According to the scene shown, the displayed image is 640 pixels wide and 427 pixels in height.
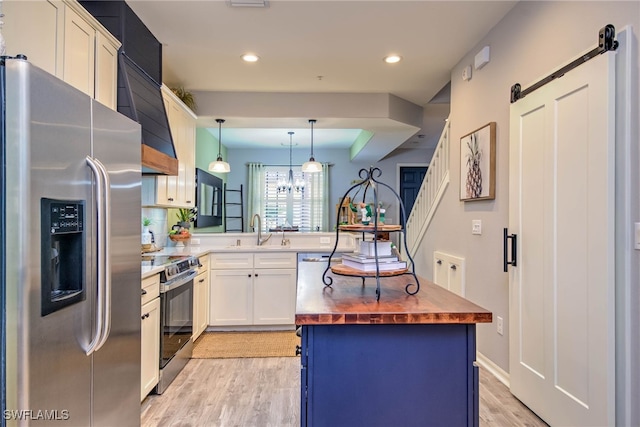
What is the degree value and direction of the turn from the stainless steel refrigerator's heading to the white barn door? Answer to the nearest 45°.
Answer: approximately 45° to its left

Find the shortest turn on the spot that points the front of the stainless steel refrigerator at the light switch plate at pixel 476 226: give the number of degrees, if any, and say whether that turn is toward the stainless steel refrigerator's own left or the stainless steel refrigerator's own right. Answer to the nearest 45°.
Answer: approximately 45° to the stainless steel refrigerator's own left

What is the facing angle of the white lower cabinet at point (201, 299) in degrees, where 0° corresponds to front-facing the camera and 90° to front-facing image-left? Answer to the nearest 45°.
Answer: approximately 270°

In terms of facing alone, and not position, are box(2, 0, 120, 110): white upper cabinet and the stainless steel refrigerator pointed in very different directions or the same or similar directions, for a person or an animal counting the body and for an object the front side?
same or similar directions

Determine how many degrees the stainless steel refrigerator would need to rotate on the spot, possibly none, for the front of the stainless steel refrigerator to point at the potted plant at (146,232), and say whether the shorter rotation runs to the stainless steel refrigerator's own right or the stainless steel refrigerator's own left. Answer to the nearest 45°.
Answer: approximately 135° to the stainless steel refrigerator's own left

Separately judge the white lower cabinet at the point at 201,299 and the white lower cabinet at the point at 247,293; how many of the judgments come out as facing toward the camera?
1

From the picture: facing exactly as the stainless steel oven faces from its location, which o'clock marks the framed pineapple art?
The framed pineapple art is roughly at 11 o'clock from the stainless steel oven.

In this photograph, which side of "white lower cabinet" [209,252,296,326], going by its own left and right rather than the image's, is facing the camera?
front

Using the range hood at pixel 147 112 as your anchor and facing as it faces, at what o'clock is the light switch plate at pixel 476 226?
The light switch plate is roughly at 11 o'clock from the range hood.

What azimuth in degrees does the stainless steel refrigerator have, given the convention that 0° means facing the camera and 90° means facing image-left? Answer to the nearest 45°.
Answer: approximately 315°

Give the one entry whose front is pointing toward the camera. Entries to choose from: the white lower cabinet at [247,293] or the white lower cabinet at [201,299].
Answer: the white lower cabinet at [247,293]

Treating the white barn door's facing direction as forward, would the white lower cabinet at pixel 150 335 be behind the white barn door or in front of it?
in front

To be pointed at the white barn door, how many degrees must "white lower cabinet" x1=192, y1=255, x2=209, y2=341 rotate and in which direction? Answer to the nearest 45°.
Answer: approximately 45° to its right

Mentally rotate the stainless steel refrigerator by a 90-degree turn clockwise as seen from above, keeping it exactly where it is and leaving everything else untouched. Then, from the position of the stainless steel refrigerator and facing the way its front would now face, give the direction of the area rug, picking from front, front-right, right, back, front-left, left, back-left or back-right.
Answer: back

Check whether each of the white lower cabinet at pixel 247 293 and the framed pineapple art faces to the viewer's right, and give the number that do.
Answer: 0

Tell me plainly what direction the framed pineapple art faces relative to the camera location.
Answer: facing the viewer and to the left of the viewer

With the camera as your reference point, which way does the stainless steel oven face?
facing the viewer and to the right of the viewer
